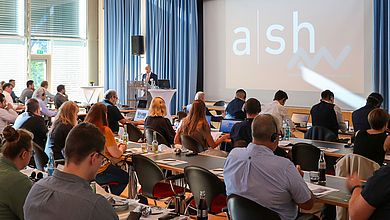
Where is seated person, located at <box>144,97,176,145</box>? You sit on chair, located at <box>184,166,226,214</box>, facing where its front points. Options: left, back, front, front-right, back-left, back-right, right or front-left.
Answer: front-left

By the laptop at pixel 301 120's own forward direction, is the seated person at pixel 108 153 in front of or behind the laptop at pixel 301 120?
in front

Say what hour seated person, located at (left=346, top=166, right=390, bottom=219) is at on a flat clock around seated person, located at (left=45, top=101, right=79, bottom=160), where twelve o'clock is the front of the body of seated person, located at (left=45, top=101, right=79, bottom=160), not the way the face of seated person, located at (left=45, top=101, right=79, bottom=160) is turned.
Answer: seated person, located at (left=346, top=166, right=390, bottom=219) is roughly at 4 o'clock from seated person, located at (left=45, top=101, right=79, bottom=160).

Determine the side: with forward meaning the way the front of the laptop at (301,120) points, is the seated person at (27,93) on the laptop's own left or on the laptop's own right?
on the laptop's own right

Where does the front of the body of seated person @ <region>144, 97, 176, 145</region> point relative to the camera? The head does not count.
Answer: away from the camera

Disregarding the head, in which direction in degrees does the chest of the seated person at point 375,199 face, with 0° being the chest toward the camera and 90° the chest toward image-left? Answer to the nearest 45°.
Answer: approximately 135°

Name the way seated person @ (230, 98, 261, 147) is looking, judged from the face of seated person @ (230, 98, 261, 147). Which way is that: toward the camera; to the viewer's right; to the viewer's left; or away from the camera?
away from the camera

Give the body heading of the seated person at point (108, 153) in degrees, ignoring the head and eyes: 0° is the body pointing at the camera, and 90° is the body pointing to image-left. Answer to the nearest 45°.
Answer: approximately 225°

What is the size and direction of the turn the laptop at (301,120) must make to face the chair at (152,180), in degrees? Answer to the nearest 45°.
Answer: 0° — it already faces it

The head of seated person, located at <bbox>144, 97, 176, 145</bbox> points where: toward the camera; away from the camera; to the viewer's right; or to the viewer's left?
away from the camera

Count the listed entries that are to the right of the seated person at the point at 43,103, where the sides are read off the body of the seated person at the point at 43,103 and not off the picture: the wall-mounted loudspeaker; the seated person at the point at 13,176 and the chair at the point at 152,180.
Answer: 2

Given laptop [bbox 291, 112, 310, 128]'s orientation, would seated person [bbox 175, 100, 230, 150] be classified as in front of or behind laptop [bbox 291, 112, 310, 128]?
in front

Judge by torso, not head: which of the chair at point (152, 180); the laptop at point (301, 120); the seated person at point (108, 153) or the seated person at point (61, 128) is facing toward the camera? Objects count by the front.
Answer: the laptop
